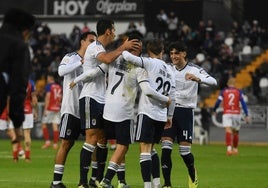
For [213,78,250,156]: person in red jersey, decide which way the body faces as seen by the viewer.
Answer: away from the camera

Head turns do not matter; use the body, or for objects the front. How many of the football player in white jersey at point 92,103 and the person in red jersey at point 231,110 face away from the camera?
1

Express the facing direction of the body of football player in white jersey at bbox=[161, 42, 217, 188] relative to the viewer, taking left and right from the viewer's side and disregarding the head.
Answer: facing the viewer and to the left of the viewer

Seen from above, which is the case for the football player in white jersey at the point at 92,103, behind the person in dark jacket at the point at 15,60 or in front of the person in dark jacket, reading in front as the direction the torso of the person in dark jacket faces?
in front

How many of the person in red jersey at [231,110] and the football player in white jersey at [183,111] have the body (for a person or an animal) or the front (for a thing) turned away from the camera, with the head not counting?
1

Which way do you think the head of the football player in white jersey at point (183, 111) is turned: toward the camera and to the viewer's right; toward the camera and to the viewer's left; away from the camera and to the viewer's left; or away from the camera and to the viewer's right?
toward the camera and to the viewer's left

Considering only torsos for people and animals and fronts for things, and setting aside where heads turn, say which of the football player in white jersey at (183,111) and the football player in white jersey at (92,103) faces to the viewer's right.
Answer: the football player in white jersey at (92,103)

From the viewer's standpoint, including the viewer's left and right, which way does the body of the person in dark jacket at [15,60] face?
facing away from the viewer and to the right of the viewer
